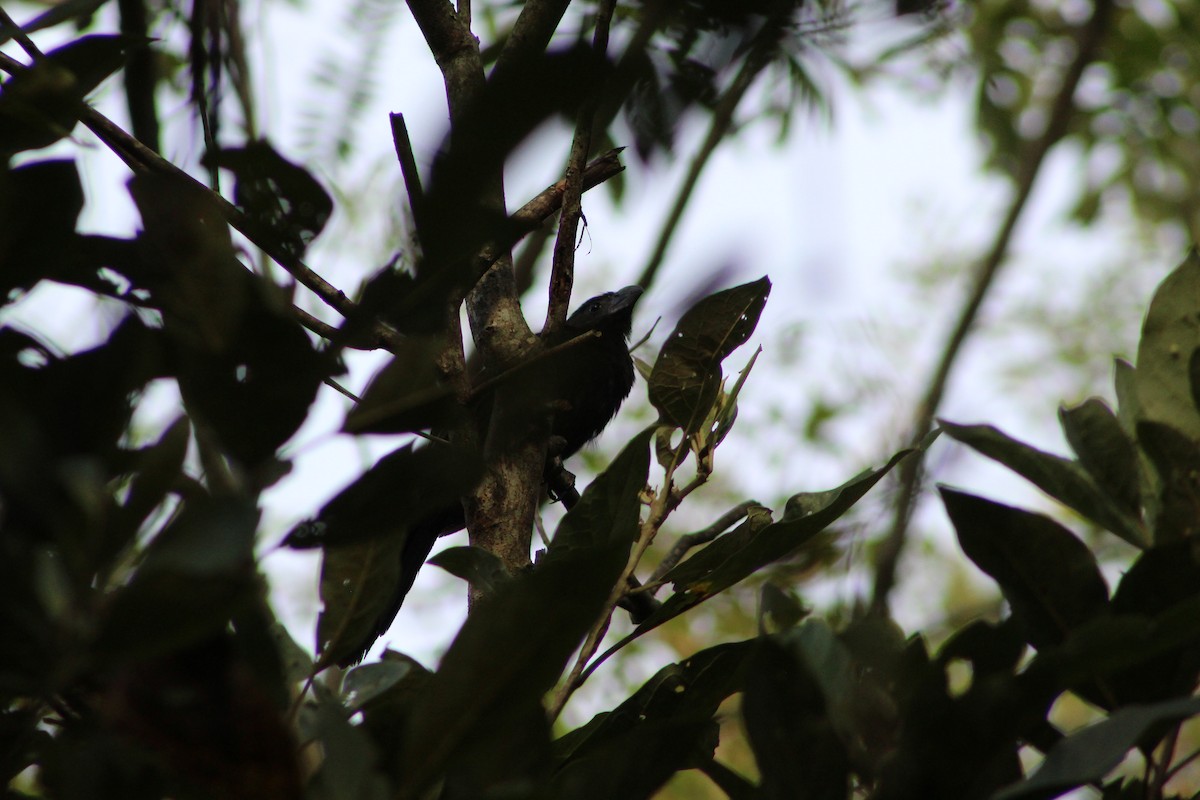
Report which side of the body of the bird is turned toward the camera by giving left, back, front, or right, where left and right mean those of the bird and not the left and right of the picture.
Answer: right
